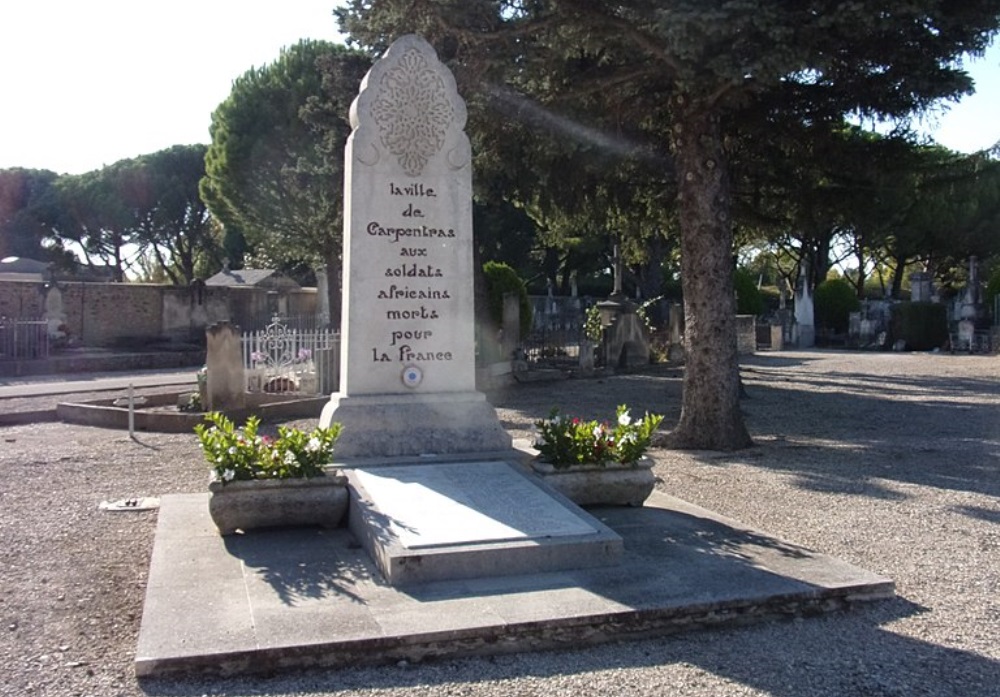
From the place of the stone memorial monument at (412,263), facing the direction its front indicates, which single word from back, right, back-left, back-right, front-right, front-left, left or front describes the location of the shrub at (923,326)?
back-left

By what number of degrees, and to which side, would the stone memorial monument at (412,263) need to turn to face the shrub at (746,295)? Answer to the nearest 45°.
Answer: approximately 135° to its left

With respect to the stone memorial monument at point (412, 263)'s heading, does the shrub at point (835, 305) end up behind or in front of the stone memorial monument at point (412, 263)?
behind

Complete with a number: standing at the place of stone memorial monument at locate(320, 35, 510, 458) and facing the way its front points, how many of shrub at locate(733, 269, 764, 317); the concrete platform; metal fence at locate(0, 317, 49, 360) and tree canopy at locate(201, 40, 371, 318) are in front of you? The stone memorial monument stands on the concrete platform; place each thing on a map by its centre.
1

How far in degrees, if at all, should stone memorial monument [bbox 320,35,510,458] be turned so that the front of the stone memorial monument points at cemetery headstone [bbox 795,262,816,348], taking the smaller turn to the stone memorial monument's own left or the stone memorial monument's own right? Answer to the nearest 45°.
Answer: approximately 135° to the stone memorial monument's own left

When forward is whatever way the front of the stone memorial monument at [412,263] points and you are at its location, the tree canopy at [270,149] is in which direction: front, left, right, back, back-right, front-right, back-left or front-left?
back

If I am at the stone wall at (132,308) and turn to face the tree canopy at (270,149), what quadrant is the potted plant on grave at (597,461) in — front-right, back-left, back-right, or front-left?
back-right

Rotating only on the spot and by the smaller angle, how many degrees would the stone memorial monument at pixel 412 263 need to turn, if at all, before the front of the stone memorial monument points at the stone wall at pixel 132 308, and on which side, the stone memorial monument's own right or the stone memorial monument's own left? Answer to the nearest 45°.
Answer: approximately 180°

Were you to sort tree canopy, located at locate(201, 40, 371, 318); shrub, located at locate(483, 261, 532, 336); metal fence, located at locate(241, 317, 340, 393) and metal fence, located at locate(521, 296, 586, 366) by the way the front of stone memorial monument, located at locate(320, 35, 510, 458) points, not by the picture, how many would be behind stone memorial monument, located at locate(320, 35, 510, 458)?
4

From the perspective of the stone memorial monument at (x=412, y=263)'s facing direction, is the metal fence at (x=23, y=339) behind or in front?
behind

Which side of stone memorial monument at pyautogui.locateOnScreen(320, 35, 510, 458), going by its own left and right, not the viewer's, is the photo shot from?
front
